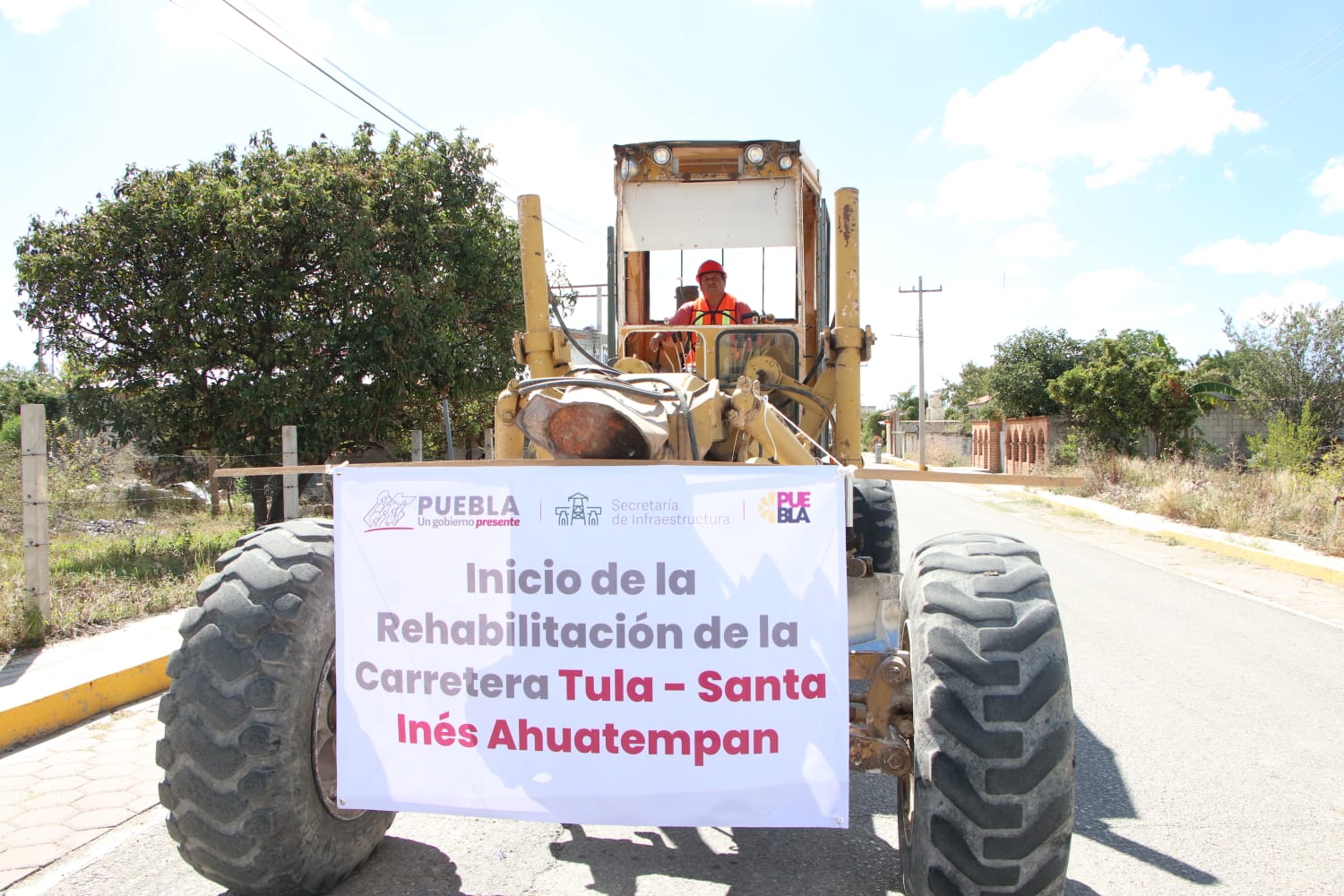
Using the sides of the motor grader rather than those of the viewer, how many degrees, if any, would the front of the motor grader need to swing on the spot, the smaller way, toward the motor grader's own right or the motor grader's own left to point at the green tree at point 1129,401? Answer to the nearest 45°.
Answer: approximately 135° to the motor grader's own left

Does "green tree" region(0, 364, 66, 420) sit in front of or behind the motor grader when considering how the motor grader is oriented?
behind

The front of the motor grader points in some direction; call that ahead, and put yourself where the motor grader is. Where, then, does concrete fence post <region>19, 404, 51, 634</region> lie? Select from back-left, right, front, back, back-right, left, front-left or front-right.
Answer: back-right

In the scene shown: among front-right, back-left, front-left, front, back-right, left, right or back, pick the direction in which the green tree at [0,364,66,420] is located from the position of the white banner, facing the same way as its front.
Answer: back-right

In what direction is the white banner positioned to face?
toward the camera

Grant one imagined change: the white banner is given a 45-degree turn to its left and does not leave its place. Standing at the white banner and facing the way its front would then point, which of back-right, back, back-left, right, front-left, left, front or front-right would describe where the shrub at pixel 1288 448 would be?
left

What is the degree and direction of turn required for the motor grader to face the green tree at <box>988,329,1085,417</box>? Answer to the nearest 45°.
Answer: approximately 135° to its left

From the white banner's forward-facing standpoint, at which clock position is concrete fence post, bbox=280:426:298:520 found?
The concrete fence post is roughly at 5 o'clock from the white banner.

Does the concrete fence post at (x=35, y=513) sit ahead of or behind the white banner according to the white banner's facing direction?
behind

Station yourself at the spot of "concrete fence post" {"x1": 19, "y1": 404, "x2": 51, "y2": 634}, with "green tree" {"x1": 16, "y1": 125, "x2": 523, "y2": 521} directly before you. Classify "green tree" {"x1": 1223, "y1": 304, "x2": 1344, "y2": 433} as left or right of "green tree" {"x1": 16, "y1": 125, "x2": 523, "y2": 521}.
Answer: right

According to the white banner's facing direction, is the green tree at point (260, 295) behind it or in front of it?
behind

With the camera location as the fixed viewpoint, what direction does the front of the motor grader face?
facing the viewer
